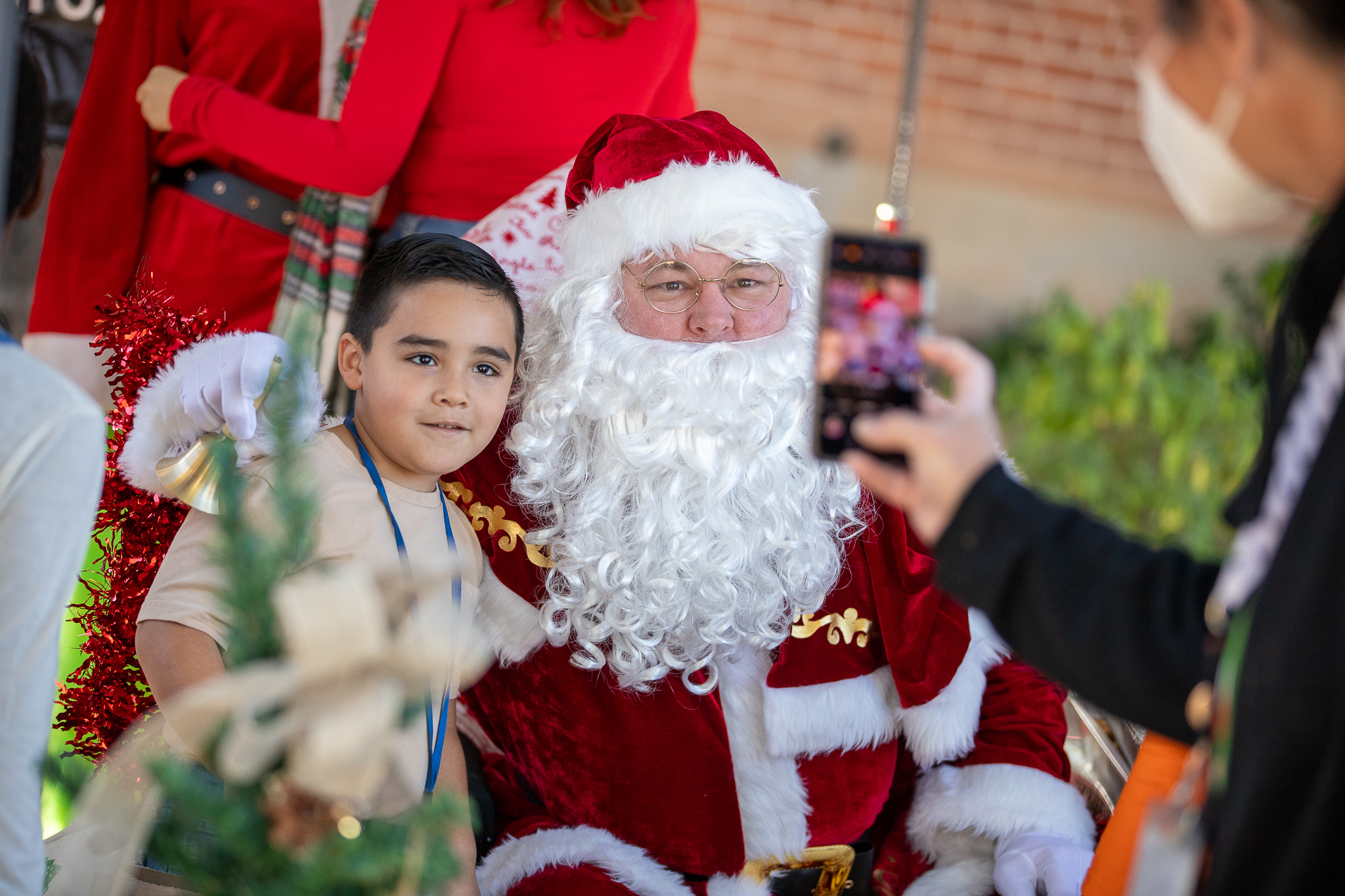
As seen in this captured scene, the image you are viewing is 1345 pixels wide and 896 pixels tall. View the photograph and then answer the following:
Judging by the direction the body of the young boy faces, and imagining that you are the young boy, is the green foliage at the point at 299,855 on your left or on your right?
on your right

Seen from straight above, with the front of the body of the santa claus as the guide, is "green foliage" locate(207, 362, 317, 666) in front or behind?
in front

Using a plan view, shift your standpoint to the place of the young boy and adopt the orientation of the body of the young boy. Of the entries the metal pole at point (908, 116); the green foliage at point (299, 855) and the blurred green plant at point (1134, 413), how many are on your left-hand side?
2

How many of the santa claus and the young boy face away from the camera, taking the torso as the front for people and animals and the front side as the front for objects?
0

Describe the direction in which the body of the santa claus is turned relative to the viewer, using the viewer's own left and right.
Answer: facing the viewer

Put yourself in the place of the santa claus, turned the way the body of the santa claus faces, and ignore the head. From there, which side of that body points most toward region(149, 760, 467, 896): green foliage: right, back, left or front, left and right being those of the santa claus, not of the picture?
front

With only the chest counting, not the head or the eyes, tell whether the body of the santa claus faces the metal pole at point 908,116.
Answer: no

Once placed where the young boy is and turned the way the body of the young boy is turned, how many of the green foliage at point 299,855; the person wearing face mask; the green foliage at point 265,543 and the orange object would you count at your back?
0

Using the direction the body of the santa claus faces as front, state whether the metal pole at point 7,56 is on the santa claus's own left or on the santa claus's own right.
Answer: on the santa claus's own right

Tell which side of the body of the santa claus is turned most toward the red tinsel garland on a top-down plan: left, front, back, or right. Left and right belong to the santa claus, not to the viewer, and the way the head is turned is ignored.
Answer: right

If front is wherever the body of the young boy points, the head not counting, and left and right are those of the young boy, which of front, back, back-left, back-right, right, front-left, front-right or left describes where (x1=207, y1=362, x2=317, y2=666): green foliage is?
front-right

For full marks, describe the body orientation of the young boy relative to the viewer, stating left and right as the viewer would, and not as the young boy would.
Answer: facing the viewer and to the right of the viewer
